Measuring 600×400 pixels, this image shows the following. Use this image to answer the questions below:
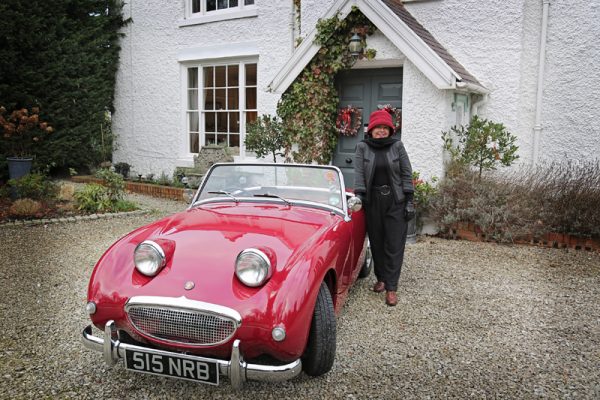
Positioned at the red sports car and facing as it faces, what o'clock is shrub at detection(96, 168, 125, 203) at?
The shrub is roughly at 4 o'clock from the red sports car.

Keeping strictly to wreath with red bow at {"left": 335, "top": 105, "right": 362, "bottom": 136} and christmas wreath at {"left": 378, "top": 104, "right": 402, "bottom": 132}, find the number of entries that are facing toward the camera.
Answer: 2

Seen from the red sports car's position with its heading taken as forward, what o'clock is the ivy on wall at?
The ivy on wall is roughly at 5 o'clock from the red sports car.

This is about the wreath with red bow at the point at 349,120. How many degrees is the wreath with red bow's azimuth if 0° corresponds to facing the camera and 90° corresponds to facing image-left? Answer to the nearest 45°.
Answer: approximately 0°

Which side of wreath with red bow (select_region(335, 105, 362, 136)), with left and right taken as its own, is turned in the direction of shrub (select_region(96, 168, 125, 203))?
right

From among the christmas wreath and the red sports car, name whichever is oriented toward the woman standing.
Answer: the christmas wreath

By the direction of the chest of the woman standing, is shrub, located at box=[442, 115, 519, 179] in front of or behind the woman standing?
behind

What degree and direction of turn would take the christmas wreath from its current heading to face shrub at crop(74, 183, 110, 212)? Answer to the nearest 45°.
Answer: approximately 90° to its right
